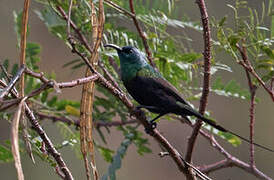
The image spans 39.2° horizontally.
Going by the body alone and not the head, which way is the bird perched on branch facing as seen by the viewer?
to the viewer's left

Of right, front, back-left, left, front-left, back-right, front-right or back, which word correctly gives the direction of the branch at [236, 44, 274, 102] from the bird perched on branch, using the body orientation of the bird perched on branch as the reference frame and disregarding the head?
back-left
